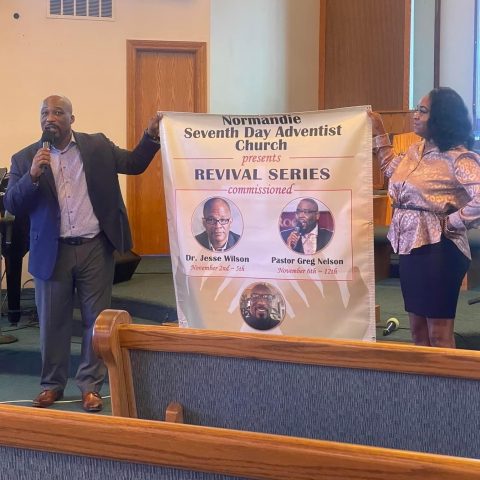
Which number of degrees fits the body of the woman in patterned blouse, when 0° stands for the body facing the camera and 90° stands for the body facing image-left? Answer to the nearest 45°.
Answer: approximately 45°

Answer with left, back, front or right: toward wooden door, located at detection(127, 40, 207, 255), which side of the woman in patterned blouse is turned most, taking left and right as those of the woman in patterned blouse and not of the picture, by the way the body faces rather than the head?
right

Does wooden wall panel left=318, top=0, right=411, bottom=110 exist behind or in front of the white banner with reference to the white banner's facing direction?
behind

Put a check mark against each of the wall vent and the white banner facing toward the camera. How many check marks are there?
2

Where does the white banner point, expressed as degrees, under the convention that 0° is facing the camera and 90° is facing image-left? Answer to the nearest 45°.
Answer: approximately 0°

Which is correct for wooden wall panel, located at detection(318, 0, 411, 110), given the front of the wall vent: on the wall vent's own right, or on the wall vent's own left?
on the wall vent's own left

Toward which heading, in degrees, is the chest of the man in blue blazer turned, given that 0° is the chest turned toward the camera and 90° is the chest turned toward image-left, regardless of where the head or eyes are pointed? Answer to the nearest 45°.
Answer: approximately 0°
